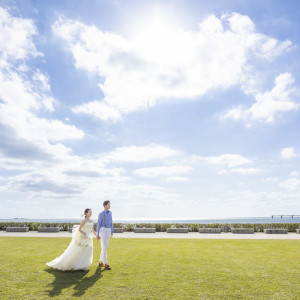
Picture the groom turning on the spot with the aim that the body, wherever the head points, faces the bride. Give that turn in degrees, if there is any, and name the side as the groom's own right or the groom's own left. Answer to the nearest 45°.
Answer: approximately 90° to the groom's own right

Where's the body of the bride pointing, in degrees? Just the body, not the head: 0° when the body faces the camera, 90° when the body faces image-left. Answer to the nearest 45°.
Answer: approximately 315°
